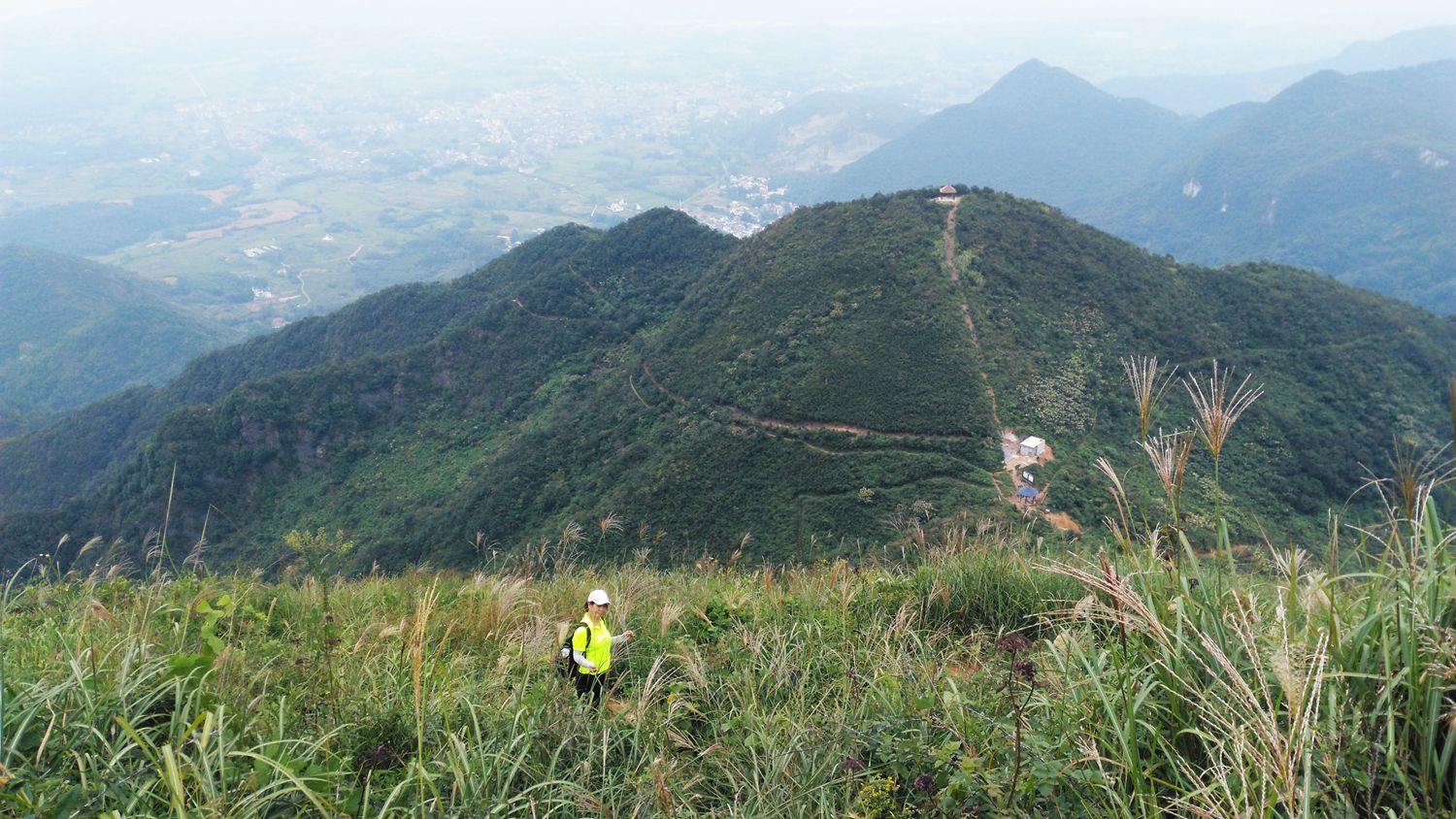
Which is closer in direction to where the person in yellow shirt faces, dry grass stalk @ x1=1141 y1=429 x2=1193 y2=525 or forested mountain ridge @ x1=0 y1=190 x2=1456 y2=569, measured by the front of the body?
the dry grass stalk

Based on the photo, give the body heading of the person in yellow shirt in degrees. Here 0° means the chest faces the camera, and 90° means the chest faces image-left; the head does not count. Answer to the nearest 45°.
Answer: approximately 315°

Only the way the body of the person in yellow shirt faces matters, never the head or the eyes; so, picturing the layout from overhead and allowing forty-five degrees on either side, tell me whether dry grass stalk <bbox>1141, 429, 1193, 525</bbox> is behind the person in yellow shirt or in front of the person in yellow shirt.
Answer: in front

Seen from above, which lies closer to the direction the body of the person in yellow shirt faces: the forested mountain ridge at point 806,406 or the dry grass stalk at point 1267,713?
the dry grass stalk

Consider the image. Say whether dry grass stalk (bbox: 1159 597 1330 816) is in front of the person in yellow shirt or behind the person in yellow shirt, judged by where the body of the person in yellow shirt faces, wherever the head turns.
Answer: in front

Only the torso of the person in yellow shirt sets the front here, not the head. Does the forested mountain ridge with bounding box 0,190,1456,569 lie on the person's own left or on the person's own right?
on the person's own left
